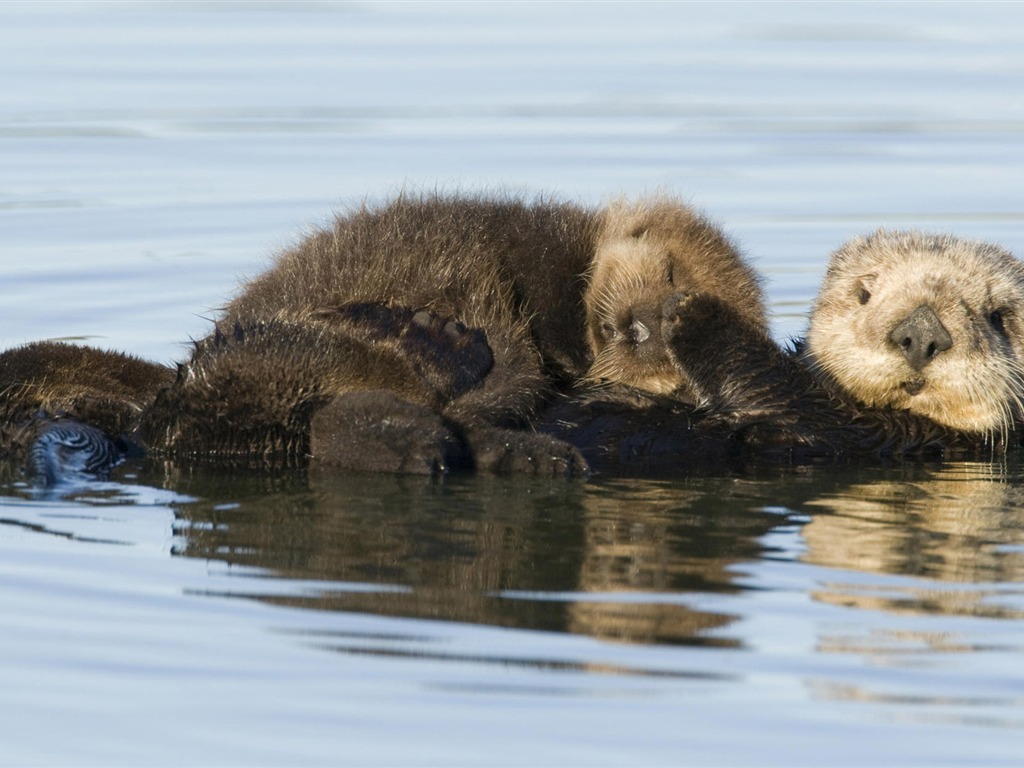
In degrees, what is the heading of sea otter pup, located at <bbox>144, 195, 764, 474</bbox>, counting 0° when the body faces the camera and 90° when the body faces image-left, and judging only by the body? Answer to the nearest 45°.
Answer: approximately 270°

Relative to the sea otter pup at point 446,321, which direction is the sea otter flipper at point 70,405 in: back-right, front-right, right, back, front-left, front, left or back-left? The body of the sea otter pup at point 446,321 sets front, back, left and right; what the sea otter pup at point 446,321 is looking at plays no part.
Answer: back
